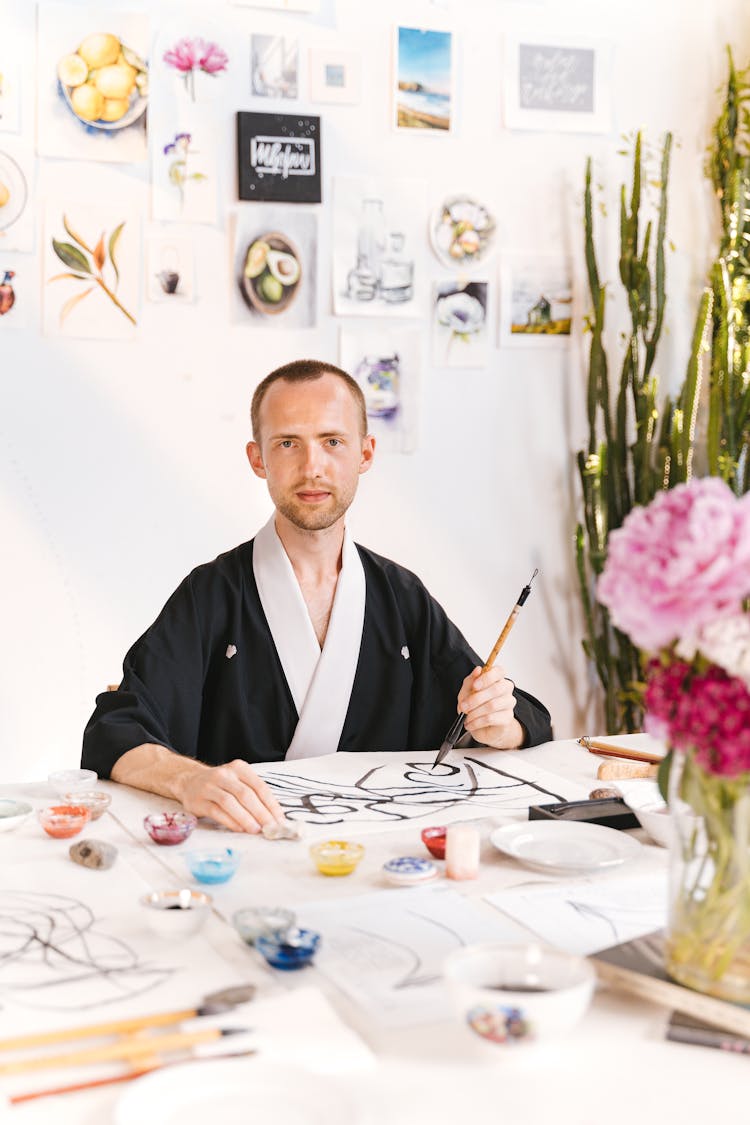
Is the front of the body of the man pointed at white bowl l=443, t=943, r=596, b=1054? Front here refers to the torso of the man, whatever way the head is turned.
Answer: yes

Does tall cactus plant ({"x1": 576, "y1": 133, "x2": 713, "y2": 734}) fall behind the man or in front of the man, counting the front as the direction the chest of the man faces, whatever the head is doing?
behind

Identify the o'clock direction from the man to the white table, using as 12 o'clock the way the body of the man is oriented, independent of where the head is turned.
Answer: The white table is roughly at 12 o'clock from the man.

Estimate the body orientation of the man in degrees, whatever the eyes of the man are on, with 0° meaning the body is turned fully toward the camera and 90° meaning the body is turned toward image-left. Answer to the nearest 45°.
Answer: approximately 0°

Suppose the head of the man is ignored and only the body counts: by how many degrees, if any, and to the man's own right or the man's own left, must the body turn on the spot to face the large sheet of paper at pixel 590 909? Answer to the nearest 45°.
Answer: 0° — they already face it

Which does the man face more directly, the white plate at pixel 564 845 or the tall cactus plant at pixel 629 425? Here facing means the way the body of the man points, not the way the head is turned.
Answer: the white plate

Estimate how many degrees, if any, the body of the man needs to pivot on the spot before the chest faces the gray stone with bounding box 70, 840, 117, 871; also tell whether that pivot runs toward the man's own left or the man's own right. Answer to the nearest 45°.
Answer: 0° — they already face it

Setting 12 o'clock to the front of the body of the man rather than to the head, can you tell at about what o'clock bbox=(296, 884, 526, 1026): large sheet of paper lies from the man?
The large sheet of paper is roughly at 12 o'clock from the man.

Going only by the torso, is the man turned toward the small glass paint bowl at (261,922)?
yes
